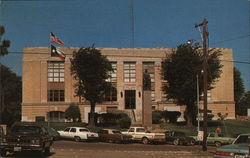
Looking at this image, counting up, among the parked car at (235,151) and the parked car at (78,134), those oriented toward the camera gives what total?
0

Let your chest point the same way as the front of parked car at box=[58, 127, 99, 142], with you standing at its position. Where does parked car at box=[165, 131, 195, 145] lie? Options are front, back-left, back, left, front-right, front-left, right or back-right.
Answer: back-right

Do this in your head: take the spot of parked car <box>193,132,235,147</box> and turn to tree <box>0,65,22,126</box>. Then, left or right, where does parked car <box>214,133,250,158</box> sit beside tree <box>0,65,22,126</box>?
left

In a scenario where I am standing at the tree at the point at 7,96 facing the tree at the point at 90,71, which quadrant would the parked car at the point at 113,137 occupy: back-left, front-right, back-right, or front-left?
front-right

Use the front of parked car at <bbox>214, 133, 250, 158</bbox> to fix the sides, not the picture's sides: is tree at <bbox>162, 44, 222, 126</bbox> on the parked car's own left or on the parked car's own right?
on the parked car's own left

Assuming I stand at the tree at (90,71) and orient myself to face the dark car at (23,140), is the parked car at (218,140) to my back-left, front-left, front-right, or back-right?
front-left

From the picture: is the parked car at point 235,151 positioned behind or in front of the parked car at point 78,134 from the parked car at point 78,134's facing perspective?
behind

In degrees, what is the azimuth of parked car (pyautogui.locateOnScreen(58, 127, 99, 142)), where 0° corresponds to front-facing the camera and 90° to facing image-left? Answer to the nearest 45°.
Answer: approximately 135°
